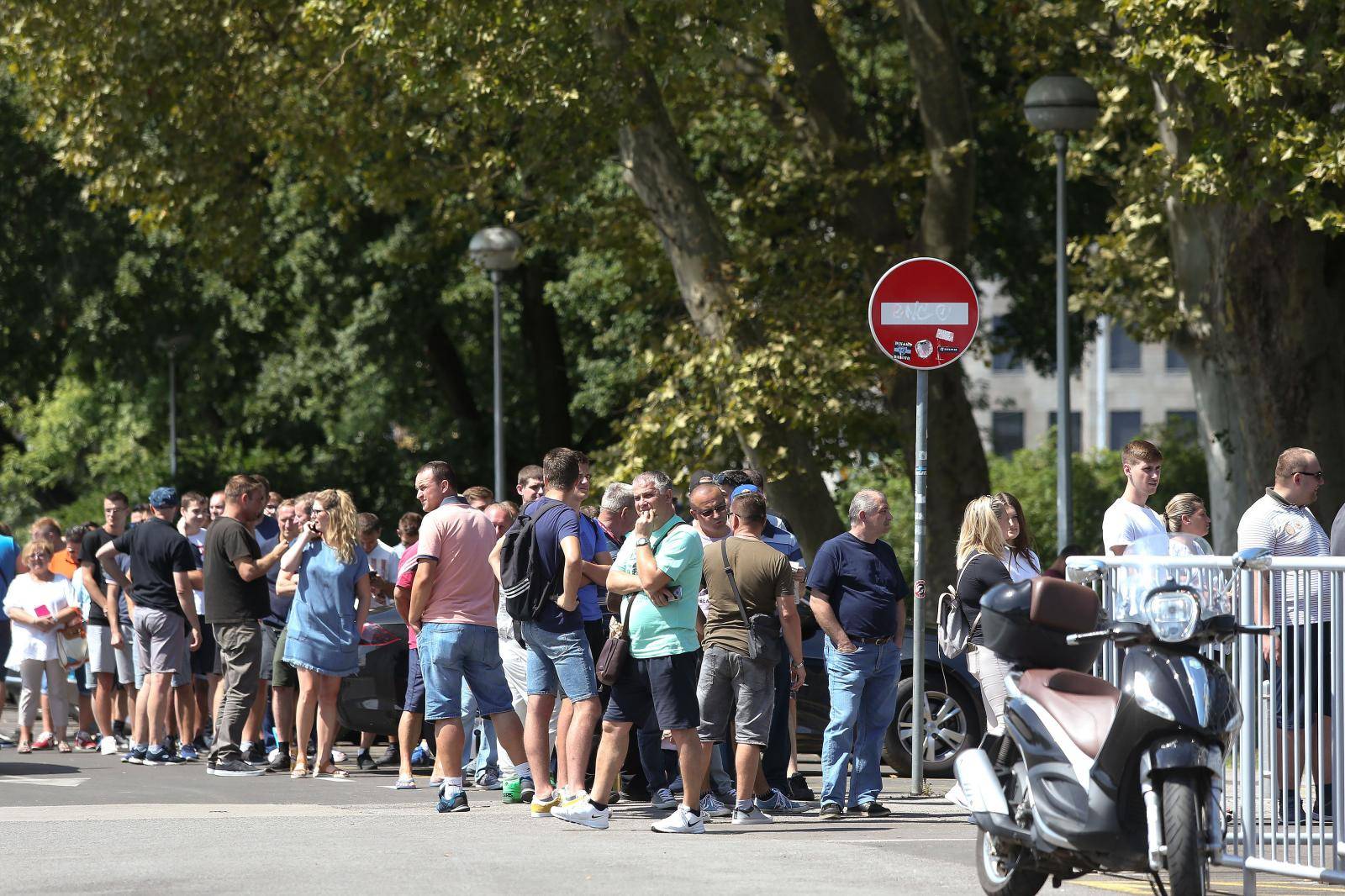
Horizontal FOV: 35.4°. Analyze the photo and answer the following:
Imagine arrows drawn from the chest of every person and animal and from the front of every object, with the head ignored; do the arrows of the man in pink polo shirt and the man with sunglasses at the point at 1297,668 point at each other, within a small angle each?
no

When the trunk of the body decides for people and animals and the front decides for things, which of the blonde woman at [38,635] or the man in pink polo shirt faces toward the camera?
the blonde woman

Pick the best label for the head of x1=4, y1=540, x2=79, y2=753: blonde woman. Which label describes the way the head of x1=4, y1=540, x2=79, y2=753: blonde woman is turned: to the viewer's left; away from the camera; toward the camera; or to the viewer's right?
toward the camera

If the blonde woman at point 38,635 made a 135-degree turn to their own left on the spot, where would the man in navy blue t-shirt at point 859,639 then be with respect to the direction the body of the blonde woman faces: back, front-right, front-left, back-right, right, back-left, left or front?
right

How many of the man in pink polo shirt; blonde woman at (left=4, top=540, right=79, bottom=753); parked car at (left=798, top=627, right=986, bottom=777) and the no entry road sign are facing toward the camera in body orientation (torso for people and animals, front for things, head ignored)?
2

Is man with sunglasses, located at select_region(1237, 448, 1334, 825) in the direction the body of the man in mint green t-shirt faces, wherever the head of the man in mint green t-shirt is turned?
no

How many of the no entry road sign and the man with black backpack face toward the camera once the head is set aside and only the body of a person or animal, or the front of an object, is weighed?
1

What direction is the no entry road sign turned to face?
toward the camera

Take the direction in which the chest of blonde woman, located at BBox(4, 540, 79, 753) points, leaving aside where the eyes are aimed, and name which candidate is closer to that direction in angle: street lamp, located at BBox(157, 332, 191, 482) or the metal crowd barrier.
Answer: the metal crowd barrier

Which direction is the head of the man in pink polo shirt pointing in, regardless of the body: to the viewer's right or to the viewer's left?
to the viewer's left

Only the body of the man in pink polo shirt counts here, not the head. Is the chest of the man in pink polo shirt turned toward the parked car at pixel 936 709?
no

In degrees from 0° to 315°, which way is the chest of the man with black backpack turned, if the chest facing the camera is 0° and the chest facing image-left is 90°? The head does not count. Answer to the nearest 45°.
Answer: approximately 225°

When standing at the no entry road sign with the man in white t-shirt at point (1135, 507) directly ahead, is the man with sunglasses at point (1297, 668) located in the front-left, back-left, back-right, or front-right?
front-right

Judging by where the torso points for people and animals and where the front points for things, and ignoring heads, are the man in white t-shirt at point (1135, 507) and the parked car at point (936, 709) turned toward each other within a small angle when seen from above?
no

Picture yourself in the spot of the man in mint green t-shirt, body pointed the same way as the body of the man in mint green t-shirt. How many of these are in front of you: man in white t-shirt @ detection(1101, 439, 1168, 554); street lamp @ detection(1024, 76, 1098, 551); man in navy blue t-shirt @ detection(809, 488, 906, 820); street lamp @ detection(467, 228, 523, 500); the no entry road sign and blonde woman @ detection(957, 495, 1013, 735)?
0

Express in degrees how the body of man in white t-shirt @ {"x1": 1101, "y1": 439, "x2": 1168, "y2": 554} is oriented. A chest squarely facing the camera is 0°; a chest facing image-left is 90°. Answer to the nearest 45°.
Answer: approximately 315°
